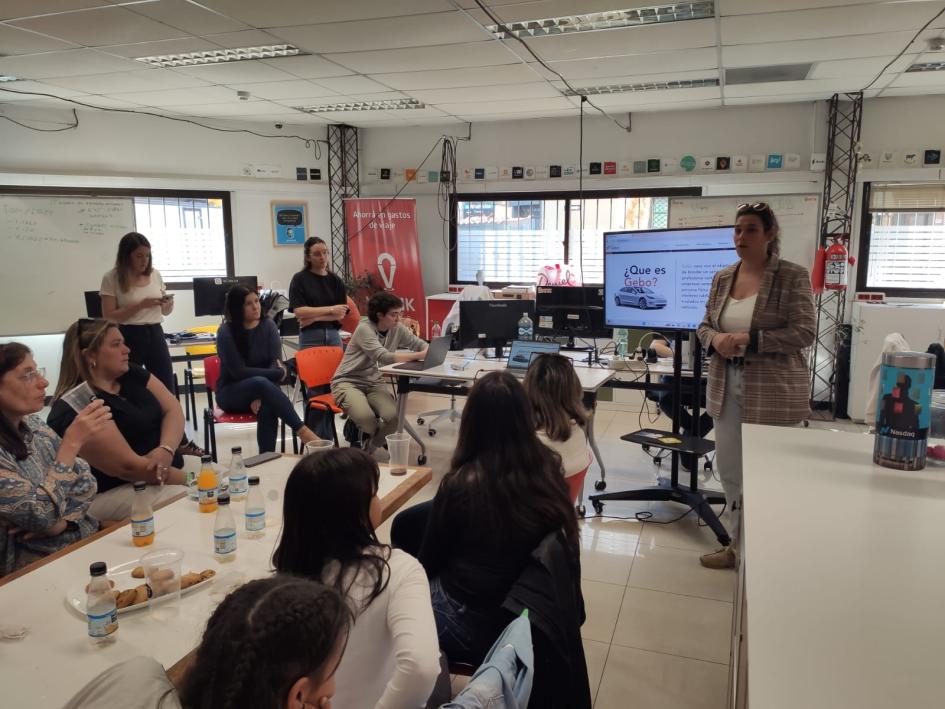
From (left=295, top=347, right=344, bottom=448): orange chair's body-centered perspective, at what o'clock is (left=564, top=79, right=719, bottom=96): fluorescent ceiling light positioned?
The fluorescent ceiling light is roughly at 10 o'clock from the orange chair.

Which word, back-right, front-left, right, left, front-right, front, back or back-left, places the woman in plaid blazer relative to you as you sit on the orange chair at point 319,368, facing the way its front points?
front

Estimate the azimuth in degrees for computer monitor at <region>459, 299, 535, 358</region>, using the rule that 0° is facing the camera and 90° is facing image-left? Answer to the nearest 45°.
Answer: approximately 180°

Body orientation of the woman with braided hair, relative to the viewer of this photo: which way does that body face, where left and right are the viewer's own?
facing away from the viewer and to the right of the viewer

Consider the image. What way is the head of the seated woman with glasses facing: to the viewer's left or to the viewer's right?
to the viewer's right

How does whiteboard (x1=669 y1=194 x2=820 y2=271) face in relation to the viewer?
toward the camera

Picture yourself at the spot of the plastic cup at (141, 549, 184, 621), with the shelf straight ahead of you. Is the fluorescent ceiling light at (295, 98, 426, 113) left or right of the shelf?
left

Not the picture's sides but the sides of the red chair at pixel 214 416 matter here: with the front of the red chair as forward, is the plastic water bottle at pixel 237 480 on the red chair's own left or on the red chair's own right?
on the red chair's own right

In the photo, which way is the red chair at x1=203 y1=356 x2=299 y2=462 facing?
to the viewer's right

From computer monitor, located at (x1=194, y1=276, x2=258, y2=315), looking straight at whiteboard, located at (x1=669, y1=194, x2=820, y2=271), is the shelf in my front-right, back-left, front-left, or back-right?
front-right

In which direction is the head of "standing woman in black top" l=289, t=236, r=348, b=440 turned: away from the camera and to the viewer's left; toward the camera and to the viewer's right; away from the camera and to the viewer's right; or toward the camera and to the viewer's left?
toward the camera and to the viewer's right

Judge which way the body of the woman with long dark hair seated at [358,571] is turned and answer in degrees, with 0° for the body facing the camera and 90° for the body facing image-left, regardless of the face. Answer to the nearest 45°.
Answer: approximately 225°

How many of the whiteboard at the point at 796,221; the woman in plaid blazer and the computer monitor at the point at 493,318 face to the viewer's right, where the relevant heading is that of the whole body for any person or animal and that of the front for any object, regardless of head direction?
0

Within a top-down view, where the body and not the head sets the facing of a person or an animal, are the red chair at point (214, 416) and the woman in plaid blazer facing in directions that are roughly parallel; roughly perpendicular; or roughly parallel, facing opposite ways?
roughly parallel, facing opposite ways

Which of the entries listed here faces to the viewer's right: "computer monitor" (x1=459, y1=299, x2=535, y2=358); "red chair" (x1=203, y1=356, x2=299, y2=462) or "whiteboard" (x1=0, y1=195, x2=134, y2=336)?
the red chair

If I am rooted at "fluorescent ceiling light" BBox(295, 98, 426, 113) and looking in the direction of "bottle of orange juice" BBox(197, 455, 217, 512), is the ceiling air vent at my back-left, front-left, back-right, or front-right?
front-left

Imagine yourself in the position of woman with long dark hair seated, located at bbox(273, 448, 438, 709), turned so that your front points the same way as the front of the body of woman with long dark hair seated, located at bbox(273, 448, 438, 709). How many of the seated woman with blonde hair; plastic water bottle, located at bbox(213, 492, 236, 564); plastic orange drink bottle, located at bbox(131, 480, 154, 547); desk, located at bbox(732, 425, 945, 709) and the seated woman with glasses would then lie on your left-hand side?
4

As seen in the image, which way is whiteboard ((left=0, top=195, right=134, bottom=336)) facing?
toward the camera

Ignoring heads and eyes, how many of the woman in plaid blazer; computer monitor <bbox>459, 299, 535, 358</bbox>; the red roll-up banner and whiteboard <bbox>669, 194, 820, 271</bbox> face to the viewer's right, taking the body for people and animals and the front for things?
0

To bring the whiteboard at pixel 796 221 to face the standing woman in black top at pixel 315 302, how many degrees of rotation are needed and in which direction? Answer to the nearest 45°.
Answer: approximately 45° to its right

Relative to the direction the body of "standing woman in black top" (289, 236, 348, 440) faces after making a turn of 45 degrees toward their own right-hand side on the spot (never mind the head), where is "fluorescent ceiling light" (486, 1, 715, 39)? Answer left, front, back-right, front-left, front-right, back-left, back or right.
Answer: front-left

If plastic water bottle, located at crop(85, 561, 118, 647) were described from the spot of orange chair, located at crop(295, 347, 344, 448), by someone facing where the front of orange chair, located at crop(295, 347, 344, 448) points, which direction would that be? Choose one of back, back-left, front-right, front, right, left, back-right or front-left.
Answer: front-right
